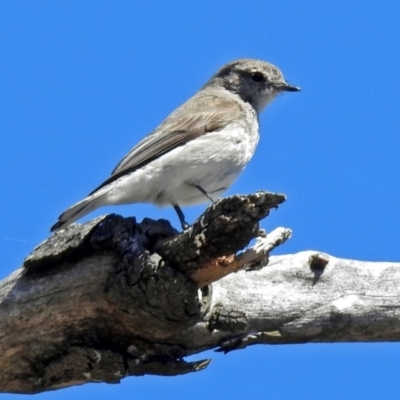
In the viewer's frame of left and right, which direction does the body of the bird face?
facing to the right of the viewer
